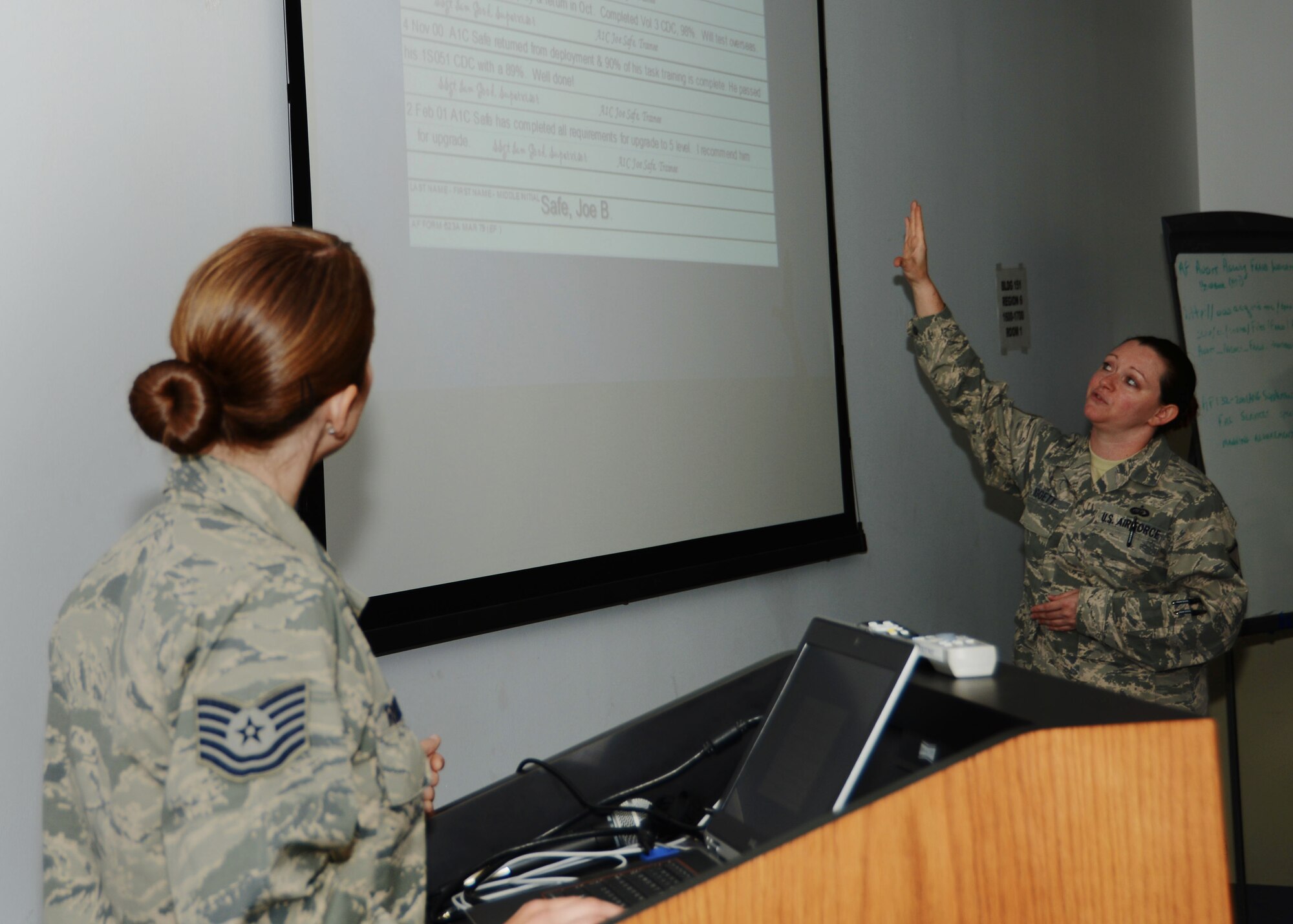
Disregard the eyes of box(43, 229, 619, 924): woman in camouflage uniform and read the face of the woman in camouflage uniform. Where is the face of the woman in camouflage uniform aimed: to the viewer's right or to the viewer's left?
to the viewer's right

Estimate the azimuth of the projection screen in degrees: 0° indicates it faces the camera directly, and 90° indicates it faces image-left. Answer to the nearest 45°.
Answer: approximately 315°

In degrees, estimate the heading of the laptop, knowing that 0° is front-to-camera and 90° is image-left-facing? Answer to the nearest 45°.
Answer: approximately 45°

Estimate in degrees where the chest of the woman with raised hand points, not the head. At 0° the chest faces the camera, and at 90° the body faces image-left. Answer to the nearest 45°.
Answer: approximately 45°

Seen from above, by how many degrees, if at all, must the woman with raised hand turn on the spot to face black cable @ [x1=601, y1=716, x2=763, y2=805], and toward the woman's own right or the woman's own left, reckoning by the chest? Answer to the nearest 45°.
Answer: approximately 45° to the woman's own left
